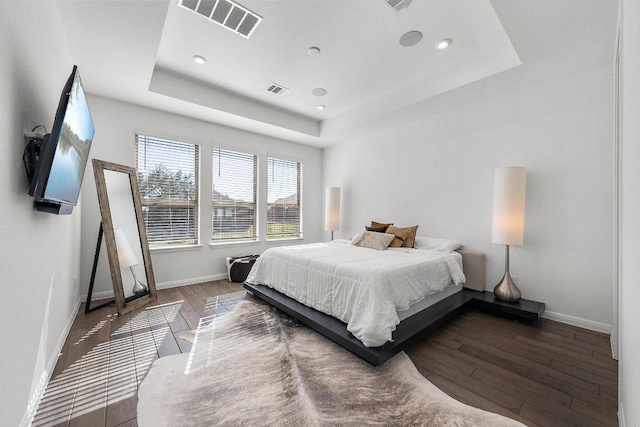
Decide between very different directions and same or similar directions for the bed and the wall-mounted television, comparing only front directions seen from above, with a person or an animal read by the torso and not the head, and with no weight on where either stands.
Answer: very different directions

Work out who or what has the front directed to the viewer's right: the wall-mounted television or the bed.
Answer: the wall-mounted television

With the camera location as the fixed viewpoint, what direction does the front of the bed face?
facing the viewer and to the left of the viewer

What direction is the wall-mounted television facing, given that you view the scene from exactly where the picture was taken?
facing to the right of the viewer

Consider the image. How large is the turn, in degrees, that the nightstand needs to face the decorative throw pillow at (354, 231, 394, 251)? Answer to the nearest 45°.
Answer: approximately 45° to its right

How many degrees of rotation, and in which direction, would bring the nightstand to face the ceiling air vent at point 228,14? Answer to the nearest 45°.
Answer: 0° — it already faces it

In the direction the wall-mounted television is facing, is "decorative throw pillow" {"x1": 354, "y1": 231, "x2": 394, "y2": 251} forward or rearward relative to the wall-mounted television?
forward

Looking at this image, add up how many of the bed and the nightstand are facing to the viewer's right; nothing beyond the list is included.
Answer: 0

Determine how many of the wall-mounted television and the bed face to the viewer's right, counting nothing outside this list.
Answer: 1
